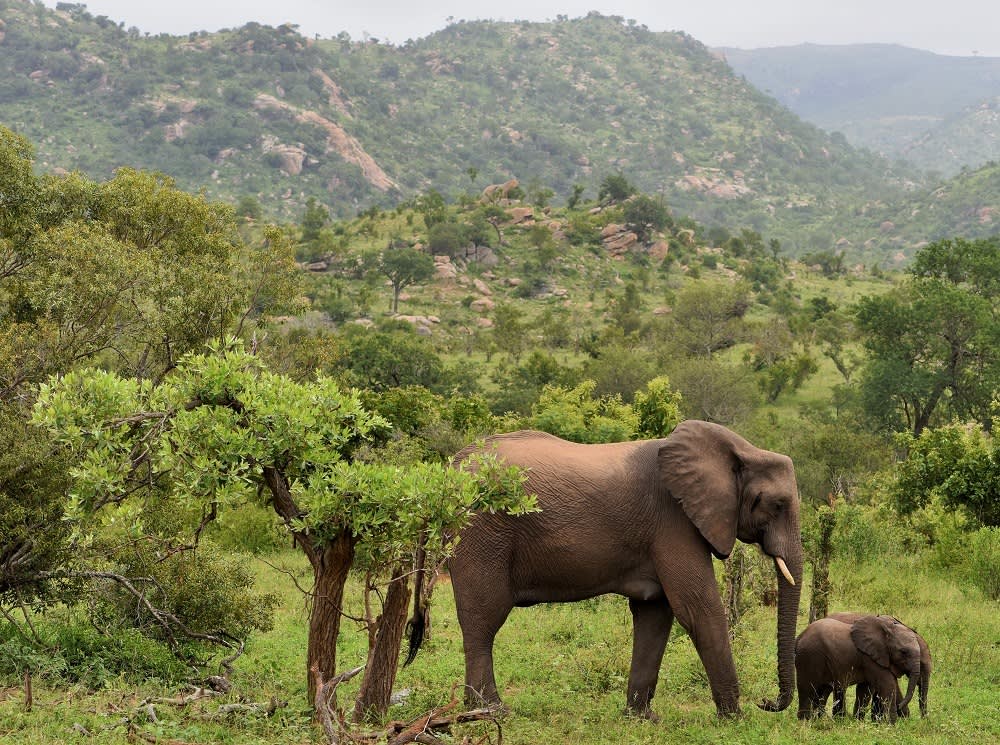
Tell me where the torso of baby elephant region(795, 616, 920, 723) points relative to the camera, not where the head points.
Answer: to the viewer's right

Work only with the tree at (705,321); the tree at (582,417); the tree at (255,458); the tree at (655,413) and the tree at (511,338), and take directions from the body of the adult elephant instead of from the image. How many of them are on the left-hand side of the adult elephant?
4

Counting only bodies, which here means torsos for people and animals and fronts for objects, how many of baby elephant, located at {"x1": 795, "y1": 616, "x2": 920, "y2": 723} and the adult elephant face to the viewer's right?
2

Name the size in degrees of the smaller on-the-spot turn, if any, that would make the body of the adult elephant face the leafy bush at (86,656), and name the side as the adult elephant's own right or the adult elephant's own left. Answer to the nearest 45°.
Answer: approximately 180°

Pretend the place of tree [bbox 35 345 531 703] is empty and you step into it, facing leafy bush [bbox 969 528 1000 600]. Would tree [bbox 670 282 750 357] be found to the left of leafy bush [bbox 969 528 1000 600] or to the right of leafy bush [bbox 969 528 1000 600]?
left

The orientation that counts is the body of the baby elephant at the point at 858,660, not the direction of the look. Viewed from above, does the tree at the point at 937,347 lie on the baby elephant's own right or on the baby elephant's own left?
on the baby elephant's own left

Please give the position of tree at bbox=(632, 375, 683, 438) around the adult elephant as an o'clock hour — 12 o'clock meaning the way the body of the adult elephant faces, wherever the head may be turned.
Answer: The tree is roughly at 9 o'clock from the adult elephant.

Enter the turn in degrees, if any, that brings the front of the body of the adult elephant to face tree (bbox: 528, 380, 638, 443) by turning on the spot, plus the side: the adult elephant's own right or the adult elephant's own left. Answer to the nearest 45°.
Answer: approximately 90° to the adult elephant's own left

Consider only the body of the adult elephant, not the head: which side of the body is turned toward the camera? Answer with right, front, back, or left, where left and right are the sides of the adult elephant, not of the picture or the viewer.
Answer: right
